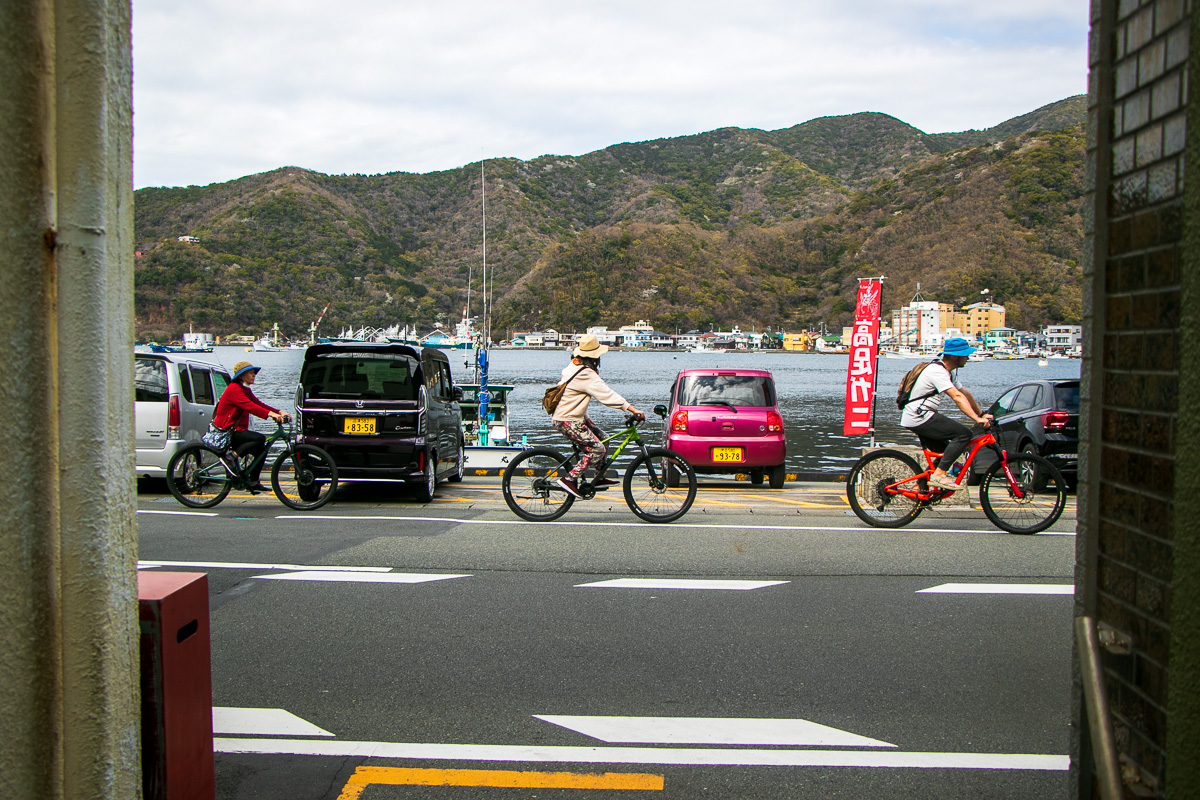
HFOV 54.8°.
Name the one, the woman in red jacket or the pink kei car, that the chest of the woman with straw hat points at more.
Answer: the pink kei car

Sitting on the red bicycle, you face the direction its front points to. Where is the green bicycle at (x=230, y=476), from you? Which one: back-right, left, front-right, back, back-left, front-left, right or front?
back

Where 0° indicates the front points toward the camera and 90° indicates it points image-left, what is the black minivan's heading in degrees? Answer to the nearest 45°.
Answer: approximately 180°

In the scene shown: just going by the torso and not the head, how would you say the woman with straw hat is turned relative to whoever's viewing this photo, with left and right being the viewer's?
facing to the right of the viewer

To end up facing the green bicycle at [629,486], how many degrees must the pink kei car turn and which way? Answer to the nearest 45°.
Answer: approximately 180°

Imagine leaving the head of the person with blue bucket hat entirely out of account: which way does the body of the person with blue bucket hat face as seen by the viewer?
to the viewer's right

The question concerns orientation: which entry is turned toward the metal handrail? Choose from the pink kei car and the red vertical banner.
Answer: the red vertical banner

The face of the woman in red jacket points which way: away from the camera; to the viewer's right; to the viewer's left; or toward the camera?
to the viewer's right

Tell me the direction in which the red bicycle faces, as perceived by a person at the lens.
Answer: facing to the right of the viewer

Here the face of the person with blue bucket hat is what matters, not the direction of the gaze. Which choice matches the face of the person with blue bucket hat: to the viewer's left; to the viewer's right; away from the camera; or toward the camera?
to the viewer's right

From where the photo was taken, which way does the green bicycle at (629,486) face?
to the viewer's right

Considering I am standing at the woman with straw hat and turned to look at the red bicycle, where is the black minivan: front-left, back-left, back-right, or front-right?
back-left
